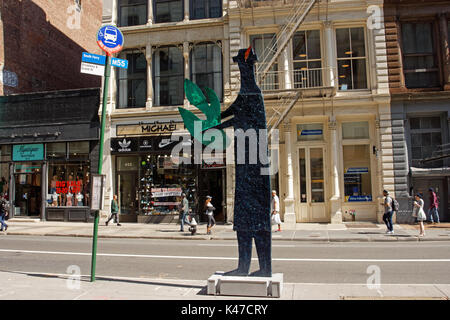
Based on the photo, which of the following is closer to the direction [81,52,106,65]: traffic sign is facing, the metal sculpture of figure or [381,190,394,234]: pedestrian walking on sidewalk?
the metal sculpture of figure

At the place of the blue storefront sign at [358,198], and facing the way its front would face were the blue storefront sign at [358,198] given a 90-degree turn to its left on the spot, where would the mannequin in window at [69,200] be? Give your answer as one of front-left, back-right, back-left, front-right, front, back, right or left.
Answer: back

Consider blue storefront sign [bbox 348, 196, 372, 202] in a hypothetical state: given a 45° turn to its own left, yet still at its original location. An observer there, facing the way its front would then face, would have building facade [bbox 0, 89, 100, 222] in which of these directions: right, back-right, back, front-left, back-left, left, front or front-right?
back-right

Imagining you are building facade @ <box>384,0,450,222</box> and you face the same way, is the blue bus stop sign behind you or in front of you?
in front

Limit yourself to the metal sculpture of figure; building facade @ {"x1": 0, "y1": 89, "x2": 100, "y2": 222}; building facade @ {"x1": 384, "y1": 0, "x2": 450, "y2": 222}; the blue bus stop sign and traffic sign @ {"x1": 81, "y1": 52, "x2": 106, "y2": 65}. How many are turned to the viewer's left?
1

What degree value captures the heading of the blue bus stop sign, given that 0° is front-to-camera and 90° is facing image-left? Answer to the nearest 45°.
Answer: approximately 0°

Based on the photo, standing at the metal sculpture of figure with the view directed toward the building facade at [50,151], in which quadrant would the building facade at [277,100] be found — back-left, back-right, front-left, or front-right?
front-right

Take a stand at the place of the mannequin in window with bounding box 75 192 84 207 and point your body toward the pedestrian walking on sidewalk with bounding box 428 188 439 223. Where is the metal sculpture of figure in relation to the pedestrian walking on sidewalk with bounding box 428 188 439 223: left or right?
right

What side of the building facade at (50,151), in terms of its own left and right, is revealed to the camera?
front

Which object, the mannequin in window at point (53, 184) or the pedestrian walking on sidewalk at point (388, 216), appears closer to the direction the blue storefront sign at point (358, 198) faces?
the pedestrian walking on sidewalk

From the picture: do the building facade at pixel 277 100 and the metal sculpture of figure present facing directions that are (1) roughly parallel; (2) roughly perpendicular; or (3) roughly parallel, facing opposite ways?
roughly perpendicular

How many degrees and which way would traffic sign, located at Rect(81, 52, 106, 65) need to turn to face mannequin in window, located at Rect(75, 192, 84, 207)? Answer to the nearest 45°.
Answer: approximately 180°

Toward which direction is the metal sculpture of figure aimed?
to the viewer's left
